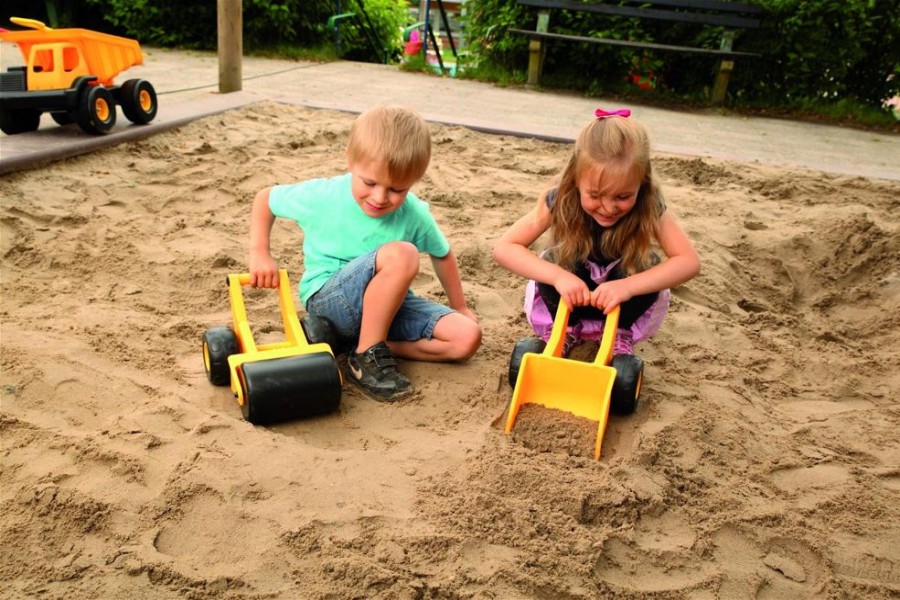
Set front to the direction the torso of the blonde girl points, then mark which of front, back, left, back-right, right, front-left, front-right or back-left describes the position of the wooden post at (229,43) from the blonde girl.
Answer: back-right

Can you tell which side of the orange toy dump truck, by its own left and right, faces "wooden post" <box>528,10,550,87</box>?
back

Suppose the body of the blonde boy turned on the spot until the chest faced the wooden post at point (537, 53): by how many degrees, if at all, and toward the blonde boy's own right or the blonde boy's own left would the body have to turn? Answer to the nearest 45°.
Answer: approximately 135° to the blonde boy's own left

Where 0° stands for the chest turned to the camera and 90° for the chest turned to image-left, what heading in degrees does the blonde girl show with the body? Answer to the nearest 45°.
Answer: approximately 0°

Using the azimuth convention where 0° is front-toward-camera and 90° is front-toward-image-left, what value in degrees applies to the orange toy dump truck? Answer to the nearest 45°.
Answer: approximately 45°

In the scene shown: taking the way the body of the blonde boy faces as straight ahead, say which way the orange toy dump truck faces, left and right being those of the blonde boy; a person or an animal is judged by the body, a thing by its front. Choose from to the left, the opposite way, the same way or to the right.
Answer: to the right

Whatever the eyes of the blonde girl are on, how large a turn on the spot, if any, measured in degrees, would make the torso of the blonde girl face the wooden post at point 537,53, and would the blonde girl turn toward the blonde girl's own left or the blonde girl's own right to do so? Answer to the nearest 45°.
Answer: approximately 180°
